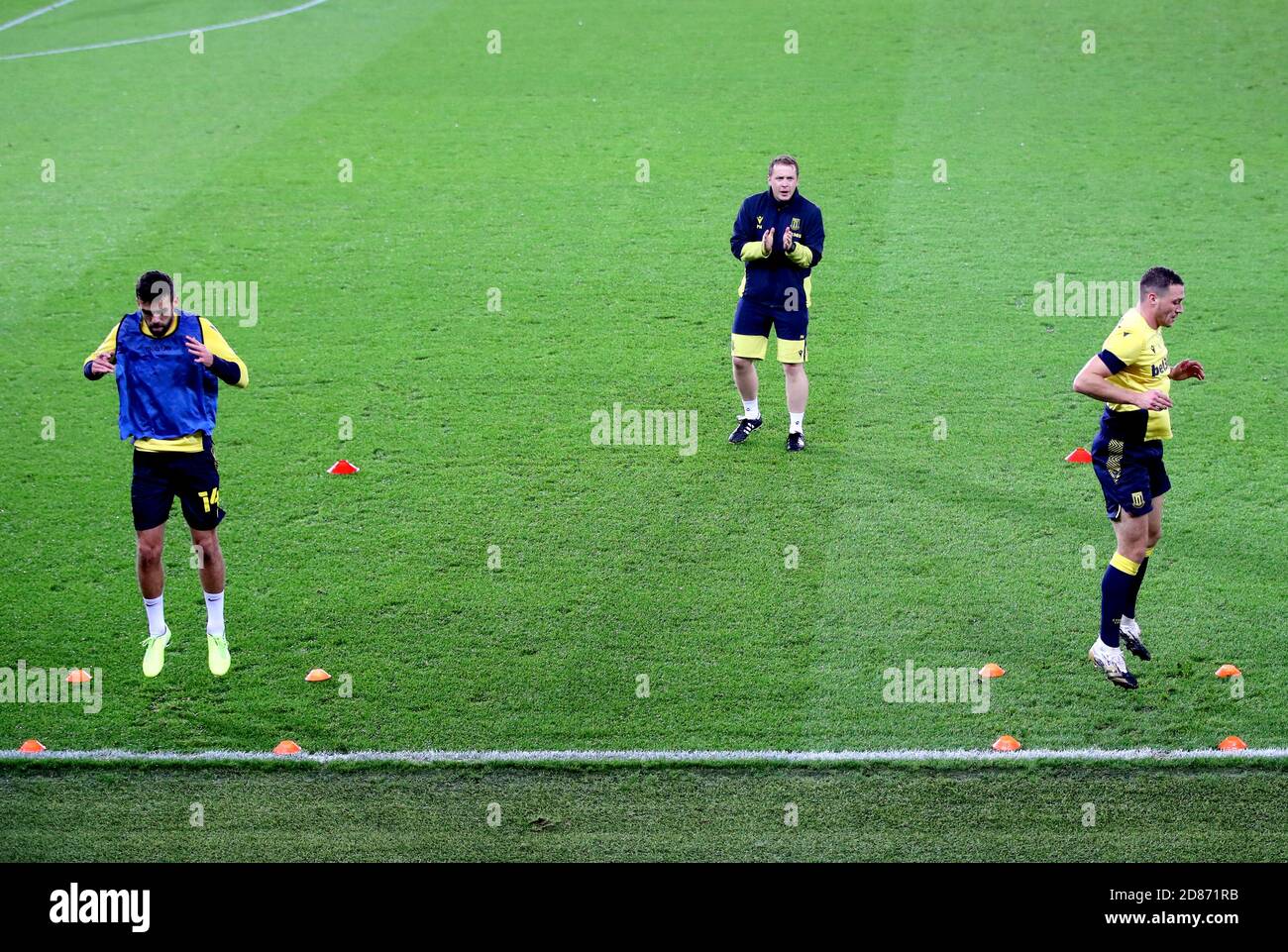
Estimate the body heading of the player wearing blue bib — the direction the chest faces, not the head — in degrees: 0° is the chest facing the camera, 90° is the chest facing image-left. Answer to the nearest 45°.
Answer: approximately 0°

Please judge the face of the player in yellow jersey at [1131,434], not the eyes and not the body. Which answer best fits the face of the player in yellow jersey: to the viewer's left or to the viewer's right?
to the viewer's right

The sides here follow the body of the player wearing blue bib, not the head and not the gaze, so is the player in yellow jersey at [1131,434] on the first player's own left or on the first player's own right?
on the first player's own left
